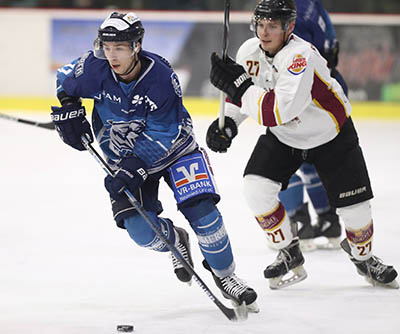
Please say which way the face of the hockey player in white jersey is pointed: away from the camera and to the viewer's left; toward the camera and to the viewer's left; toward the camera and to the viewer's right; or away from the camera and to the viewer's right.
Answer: toward the camera and to the viewer's left

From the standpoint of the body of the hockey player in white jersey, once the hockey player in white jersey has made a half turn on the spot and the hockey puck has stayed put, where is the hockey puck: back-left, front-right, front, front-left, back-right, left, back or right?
back

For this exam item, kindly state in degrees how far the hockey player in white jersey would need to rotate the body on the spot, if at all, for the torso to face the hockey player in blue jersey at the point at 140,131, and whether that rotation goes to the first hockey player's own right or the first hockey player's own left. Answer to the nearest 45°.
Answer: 0° — they already face them

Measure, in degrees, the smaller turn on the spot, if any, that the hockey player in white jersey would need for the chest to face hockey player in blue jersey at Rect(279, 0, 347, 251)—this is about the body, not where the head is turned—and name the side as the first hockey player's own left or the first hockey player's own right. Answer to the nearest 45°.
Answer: approximately 135° to the first hockey player's own right

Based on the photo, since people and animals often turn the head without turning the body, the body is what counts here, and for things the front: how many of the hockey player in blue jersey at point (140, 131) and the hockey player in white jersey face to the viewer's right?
0

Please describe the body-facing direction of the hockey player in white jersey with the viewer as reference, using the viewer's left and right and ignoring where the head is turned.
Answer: facing the viewer and to the left of the viewer

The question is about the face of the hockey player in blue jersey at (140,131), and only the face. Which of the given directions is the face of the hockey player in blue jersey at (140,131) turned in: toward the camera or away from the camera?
toward the camera

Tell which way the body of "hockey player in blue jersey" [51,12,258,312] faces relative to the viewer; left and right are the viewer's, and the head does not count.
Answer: facing the viewer
